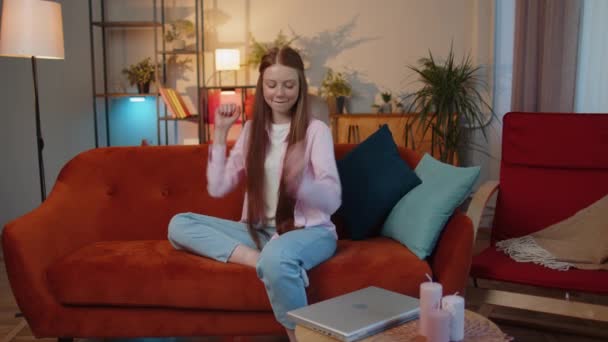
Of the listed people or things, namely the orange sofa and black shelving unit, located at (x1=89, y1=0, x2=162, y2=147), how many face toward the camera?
2

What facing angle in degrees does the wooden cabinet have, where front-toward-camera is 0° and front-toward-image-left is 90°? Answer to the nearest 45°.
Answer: approximately 0°

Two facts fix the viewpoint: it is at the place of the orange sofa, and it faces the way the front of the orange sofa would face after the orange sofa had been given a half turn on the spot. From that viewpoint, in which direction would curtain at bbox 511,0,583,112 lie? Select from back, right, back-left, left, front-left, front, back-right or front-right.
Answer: front-right

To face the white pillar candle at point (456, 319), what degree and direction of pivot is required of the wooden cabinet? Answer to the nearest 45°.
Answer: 0° — it already faces it

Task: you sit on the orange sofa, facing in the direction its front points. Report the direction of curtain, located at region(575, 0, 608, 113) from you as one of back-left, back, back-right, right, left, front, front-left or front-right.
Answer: back-left
